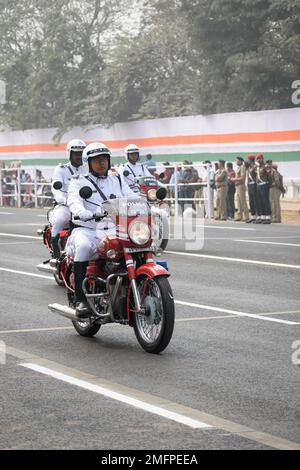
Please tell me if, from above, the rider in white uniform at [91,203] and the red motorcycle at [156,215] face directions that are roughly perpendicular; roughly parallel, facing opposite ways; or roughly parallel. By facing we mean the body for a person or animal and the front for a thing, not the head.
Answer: roughly parallel

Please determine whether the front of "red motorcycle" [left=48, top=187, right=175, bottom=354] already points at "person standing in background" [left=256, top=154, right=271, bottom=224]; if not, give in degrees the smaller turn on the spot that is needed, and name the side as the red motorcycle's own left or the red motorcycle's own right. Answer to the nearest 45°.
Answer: approximately 135° to the red motorcycle's own left

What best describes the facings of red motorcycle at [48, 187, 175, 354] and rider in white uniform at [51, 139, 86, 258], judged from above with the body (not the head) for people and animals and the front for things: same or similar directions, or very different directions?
same or similar directions

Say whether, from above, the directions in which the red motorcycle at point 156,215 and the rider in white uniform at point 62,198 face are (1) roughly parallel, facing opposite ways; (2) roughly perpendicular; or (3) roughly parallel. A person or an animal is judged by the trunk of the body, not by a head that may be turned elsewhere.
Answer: roughly parallel

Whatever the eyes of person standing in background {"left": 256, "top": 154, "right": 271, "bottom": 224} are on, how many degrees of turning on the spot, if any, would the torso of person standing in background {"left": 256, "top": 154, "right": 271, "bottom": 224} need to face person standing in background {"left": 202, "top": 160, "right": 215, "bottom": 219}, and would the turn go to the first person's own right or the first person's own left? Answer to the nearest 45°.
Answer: approximately 90° to the first person's own right

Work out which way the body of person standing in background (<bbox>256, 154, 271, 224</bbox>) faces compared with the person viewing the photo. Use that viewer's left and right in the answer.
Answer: facing the viewer and to the left of the viewer

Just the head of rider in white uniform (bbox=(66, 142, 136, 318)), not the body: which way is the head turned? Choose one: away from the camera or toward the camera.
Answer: toward the camera

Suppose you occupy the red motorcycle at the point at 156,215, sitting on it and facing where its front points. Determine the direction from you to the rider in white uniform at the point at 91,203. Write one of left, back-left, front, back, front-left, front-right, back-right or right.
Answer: front-right

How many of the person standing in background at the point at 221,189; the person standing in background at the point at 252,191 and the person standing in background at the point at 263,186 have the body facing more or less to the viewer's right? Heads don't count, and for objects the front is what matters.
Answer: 0

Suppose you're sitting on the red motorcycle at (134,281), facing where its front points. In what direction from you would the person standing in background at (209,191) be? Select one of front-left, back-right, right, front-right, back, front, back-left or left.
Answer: back-left

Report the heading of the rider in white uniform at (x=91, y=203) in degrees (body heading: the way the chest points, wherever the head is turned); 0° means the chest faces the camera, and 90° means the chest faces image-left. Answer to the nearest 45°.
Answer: approximately 315°
